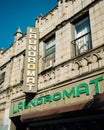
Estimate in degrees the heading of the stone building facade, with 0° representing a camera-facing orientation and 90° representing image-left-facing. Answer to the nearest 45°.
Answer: approximately 45°
